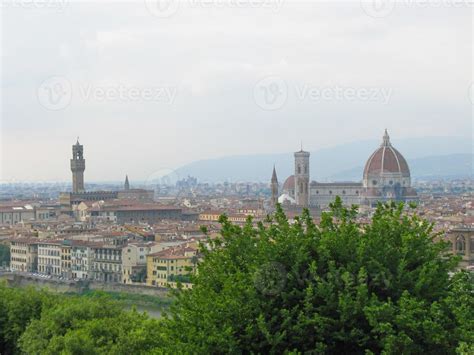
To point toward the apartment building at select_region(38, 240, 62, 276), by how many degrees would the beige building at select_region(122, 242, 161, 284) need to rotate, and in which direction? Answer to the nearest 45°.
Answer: approximately 90° to its right

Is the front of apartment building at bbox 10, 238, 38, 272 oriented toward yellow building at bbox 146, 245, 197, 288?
no

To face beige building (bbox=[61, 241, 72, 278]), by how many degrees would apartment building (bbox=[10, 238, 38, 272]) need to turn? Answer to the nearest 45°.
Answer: approximately 90° to its left

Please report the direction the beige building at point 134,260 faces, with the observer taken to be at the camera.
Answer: facing the viewer and to the left of the viewer

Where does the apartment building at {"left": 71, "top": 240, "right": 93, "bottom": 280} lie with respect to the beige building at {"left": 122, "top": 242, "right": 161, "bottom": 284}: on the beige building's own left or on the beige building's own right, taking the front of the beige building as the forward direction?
on the beige building's own right

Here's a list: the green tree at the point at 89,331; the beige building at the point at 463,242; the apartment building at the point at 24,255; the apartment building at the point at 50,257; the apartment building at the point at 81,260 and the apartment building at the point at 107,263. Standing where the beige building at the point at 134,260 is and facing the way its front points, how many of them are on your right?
4

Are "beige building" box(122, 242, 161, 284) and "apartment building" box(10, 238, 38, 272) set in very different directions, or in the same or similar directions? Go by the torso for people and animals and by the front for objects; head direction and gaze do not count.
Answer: same or similar directions

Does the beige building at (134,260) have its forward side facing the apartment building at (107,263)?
no

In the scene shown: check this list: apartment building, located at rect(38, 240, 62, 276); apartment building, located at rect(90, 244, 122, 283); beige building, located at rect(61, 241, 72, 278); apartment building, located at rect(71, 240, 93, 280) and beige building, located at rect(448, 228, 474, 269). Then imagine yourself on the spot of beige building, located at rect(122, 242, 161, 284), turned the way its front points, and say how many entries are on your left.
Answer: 1

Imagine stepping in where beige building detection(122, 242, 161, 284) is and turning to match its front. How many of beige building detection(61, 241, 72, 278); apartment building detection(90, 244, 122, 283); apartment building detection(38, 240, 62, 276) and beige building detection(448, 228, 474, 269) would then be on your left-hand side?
1

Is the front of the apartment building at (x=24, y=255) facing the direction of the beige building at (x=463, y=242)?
no

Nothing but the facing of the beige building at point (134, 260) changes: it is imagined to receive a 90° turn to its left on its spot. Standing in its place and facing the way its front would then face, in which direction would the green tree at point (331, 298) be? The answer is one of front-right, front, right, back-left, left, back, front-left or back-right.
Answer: front-right

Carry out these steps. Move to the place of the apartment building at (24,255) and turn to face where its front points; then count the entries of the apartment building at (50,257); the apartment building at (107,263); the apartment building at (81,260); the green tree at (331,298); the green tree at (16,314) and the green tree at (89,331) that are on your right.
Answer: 0

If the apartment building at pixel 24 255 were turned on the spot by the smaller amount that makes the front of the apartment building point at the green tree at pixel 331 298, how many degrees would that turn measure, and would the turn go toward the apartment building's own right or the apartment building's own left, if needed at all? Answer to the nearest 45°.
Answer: approximately 45° to the apartment building's own left
